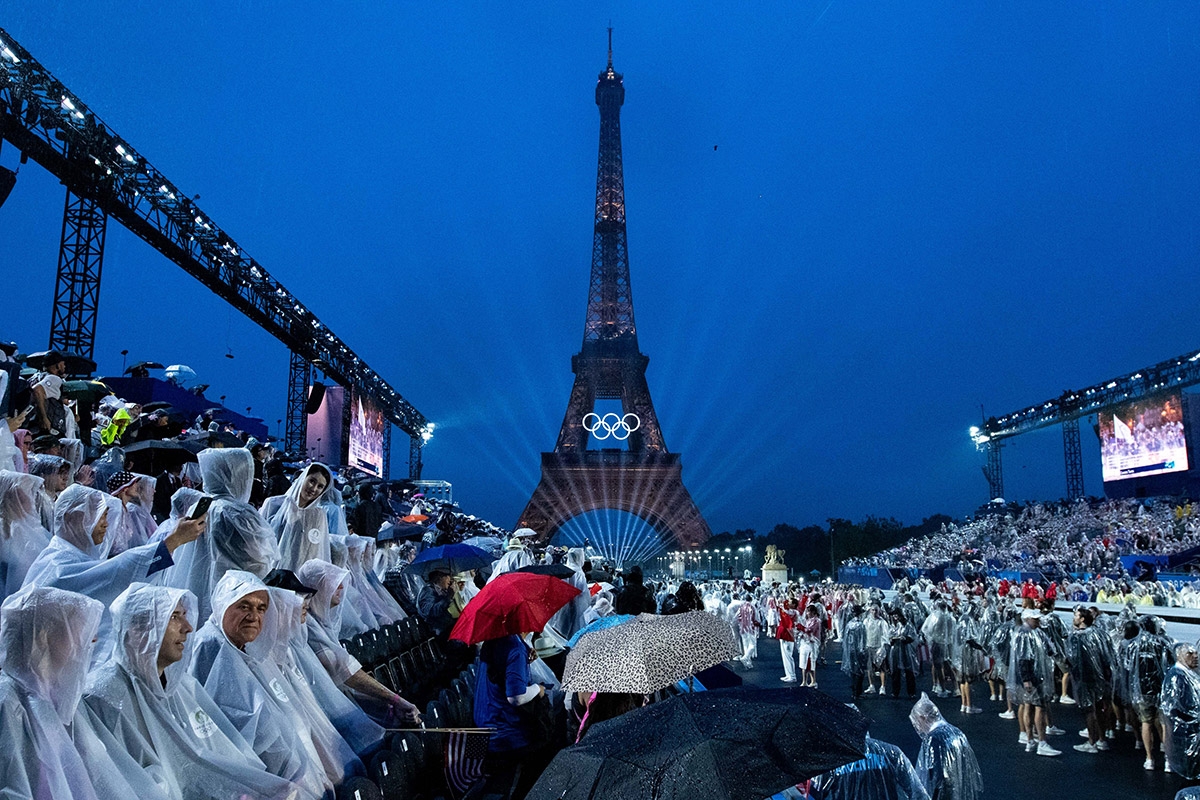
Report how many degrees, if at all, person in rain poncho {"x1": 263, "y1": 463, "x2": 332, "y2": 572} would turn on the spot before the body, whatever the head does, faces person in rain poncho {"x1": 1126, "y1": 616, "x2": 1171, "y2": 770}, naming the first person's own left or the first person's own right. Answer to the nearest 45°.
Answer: approximately 45° to the first person's own left

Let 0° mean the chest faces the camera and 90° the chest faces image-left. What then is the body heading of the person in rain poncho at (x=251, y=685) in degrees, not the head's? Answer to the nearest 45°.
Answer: approximately 315°

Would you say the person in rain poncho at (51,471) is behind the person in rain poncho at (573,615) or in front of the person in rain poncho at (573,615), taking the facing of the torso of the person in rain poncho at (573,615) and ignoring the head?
behind

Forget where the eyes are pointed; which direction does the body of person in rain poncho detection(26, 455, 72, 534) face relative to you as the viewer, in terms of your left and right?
facing to the right of the viewer

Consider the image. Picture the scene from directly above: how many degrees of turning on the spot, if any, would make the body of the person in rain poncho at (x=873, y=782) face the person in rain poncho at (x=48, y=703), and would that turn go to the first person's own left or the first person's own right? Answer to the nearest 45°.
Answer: approximately 135° to the first person's own left

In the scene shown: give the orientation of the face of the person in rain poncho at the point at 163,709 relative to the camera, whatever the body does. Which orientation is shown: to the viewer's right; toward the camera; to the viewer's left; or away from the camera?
to the viewer's right

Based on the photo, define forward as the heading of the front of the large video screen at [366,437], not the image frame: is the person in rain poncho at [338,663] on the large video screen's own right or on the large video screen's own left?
on the large video screen's own right

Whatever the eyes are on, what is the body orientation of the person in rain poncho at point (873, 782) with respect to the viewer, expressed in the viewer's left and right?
facing away from the viewer

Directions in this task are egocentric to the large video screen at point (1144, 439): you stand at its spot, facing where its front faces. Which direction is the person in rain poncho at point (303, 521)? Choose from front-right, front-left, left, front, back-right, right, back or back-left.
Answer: front-left

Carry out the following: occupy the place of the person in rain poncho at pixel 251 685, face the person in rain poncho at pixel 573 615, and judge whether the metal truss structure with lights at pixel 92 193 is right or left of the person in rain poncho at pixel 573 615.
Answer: left

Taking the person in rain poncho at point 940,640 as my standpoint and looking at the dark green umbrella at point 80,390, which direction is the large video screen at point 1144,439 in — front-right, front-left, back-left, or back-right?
back-right
